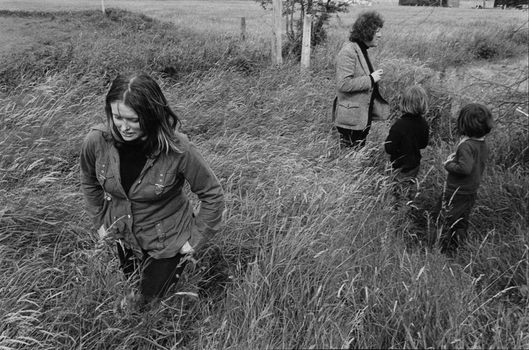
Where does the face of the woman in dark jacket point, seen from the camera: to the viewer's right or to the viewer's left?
to the viewer's left

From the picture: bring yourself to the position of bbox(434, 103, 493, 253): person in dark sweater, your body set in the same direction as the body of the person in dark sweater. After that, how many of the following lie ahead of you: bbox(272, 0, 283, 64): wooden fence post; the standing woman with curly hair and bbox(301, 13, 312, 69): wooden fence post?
3

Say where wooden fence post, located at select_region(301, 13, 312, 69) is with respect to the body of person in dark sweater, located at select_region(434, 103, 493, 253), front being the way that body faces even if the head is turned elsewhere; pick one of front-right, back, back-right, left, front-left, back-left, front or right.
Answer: front

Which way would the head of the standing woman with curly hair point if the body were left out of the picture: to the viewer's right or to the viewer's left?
to the viewer's right

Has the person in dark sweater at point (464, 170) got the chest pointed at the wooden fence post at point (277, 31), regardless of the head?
yes

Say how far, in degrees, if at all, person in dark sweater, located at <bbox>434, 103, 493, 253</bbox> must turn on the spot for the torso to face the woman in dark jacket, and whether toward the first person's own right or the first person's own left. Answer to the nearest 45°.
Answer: approximately 90° to the first person's own left

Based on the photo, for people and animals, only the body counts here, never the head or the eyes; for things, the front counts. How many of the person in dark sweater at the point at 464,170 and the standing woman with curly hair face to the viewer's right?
1

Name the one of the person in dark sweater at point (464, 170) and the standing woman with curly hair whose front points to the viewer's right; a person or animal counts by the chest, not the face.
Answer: the standing woman with curly hair

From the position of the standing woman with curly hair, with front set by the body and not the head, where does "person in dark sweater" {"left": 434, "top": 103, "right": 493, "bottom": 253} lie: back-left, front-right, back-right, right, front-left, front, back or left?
front-right

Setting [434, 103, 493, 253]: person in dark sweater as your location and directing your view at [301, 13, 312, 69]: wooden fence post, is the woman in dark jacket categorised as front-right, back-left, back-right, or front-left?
back-left

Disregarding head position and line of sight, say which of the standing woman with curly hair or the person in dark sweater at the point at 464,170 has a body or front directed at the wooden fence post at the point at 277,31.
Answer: the person in dark sweater

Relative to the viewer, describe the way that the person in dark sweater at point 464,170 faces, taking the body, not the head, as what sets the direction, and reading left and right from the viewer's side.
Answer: facing away from the viewer and to the left of the viewer

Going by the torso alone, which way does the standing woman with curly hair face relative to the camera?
to the viewer's right

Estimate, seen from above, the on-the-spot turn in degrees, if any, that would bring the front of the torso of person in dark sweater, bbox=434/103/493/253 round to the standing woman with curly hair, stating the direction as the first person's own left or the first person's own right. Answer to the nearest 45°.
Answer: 0° — they already face them

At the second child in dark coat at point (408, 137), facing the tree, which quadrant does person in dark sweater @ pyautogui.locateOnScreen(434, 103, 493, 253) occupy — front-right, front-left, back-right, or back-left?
back-right
